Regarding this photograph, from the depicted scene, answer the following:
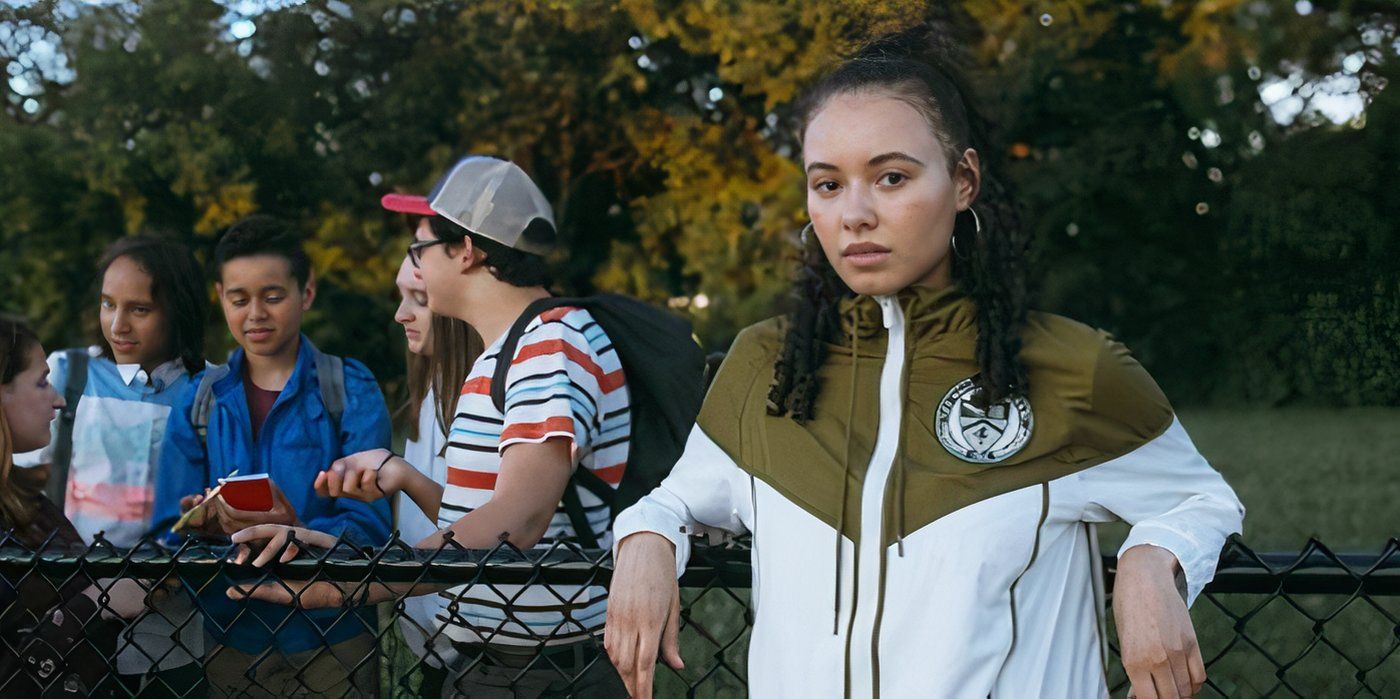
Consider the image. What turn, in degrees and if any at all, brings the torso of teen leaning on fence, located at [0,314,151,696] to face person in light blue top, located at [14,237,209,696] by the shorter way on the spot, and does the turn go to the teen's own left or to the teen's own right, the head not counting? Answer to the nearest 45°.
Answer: approximately 90° to the teen's own left

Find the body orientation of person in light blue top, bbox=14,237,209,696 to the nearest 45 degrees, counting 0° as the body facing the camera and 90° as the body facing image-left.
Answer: approximately 0°

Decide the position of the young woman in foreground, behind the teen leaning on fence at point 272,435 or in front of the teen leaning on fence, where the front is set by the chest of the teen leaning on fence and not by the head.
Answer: in front

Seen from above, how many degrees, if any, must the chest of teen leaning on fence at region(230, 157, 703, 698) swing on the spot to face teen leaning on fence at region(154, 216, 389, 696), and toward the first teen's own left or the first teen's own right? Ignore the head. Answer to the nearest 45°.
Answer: approximately 45° to the first teen's own right

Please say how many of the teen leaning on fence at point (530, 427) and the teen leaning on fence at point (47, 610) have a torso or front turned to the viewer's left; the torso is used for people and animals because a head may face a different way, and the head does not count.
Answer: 1

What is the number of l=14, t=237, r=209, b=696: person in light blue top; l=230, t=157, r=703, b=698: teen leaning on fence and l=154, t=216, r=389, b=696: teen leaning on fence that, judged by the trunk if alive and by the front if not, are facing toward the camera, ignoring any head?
2

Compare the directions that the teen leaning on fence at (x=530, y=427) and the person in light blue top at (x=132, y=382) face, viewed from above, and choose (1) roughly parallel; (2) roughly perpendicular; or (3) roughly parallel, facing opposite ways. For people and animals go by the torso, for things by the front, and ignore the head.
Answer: roughly perpendicular

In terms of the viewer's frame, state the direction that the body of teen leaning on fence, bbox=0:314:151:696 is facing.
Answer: to the viewer's right

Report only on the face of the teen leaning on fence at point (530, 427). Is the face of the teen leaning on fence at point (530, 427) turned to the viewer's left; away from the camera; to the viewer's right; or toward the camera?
to the viewer's left

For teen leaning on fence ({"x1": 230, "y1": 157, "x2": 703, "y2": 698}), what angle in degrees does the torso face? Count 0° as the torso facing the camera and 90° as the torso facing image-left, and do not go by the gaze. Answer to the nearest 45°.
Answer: approximately 90°

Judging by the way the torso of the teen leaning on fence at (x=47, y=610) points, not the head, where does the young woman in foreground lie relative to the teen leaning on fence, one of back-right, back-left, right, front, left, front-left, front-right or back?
front-right

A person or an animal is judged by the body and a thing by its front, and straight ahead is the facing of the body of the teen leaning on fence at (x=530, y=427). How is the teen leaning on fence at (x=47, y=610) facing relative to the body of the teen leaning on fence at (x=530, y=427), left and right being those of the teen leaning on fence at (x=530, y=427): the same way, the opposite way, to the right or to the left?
the opposite way
